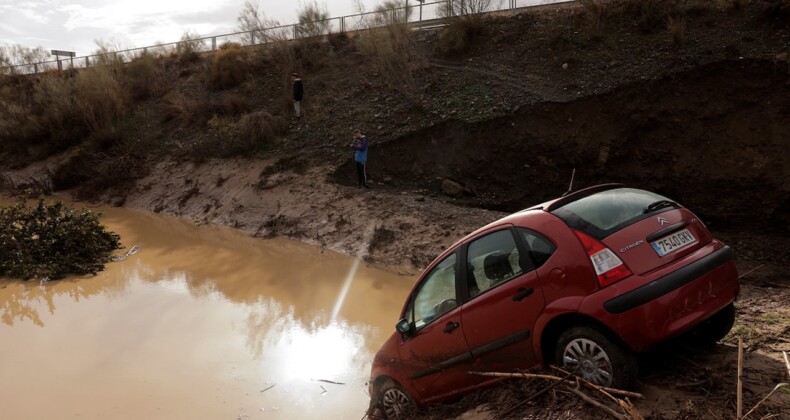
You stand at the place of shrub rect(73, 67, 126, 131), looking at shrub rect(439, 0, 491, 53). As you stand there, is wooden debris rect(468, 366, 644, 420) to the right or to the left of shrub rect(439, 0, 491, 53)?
right

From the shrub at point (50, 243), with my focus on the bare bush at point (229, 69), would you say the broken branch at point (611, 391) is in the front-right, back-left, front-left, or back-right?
back-right

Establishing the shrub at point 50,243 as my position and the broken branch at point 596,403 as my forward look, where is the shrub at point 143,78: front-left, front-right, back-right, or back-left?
back-left

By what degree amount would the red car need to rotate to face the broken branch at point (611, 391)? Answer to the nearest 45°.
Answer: approximately 135° to its left

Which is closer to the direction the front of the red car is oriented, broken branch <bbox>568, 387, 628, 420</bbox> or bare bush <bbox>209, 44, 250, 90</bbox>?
the bare bush

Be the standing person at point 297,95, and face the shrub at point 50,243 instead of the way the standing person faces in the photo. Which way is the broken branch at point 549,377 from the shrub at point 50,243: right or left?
left

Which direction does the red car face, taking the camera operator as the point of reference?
facing away from the viewer and to the left of the viewer

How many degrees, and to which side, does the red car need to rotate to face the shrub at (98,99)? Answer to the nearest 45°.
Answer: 0° — it already faces it

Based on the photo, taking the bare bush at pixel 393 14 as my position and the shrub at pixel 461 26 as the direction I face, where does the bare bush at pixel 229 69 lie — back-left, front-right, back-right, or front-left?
back-right

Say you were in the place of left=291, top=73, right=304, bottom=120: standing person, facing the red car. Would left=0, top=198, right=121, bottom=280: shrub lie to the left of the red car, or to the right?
right

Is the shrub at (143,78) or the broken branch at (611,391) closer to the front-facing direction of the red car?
the shrub

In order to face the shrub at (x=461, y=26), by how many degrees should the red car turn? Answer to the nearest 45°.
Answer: approximately 45° to its right

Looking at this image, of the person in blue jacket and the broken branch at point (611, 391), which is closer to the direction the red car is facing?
the person in blue jacket

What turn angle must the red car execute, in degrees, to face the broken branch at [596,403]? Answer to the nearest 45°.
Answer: approximately 135° to its left
